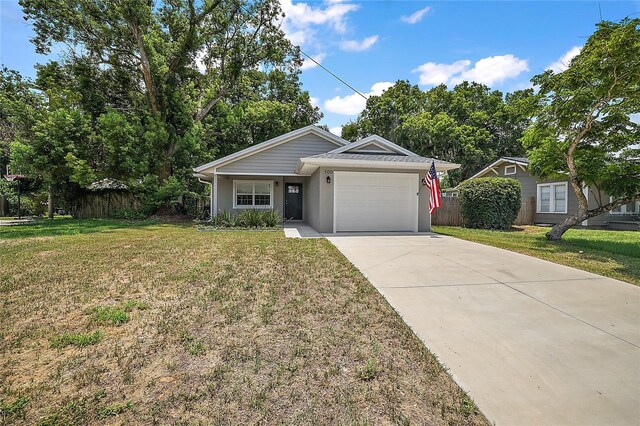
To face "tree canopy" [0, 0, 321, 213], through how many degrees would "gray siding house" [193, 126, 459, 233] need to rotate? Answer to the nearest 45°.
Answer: approximately 135° to its right

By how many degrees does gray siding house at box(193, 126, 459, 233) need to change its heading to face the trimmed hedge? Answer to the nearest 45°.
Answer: approximately 135° to its left

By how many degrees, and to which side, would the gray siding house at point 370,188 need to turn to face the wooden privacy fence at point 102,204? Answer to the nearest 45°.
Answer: approximately 135° to its right

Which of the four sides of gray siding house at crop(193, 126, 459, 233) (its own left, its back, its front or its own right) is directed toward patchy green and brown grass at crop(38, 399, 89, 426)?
front

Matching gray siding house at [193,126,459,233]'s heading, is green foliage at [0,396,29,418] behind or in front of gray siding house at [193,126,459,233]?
in front

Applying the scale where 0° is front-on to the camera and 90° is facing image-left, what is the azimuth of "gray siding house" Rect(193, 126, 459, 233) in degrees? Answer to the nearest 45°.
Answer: approximately 0°

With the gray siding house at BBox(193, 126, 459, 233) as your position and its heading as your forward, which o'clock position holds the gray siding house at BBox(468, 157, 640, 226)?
the gray siding house at BBox(468, 157, 640, 226) is roughly at 8 o'clock from the gray siding house at BBox(193, 126, 459, 233).

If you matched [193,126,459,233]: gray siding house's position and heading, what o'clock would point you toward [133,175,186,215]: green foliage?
The green foliage is roughly at 4 o'clock from the gray siding house.

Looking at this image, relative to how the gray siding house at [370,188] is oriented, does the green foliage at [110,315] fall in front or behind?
in front

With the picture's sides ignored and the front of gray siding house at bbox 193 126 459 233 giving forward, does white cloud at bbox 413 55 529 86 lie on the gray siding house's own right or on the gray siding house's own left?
on the gray siding house's own left
